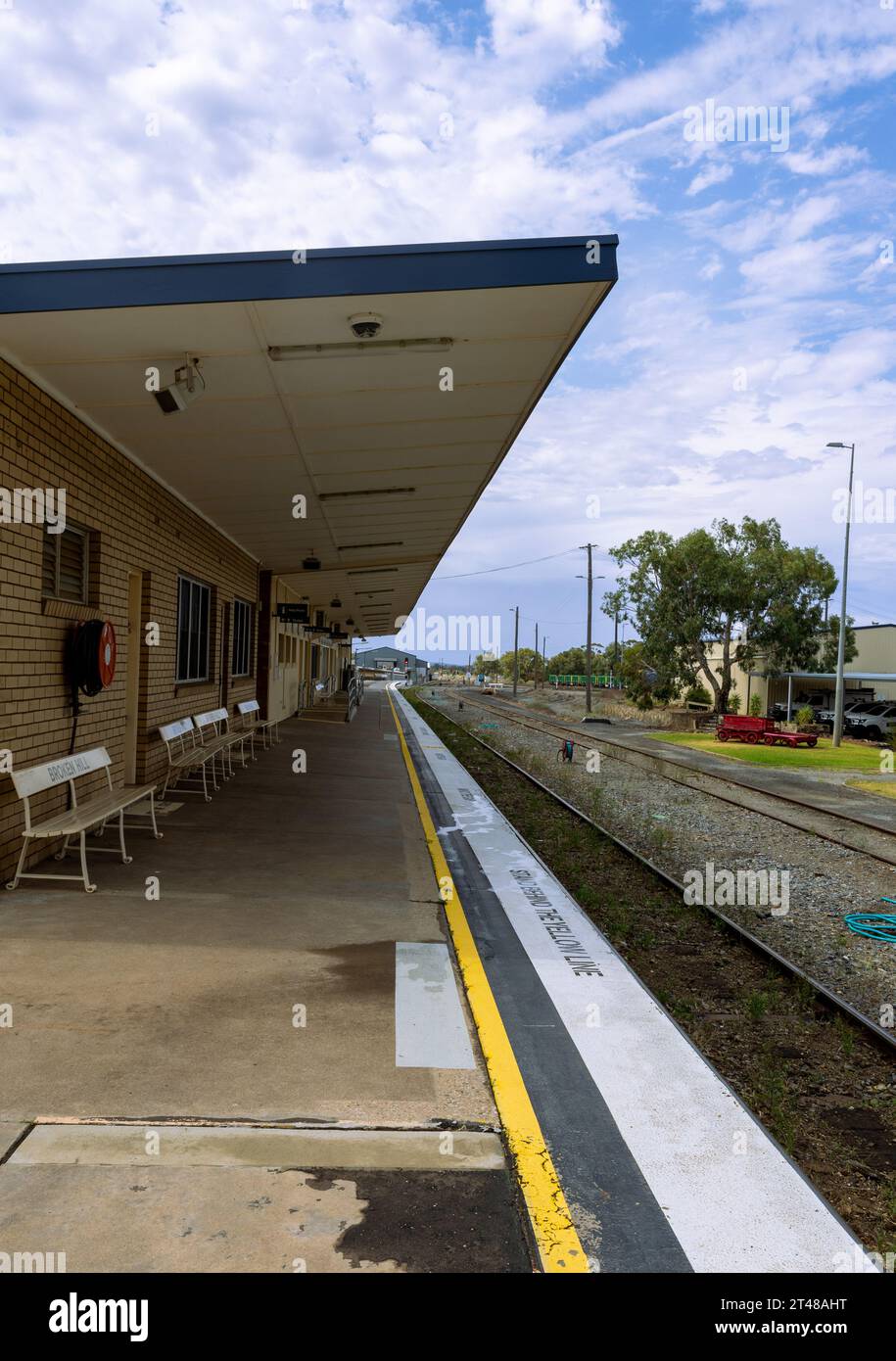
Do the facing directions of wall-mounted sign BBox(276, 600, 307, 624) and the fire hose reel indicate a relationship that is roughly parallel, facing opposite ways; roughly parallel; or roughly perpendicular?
roughly perpendicular

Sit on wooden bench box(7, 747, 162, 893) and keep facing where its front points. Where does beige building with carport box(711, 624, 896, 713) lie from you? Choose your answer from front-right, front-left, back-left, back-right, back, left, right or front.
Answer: left

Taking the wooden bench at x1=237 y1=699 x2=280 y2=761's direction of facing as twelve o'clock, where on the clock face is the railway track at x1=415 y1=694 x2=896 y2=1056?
The railway track is roughly at 1 o'clock from the wooden bench.

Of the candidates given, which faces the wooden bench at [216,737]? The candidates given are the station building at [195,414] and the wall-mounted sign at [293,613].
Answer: the wall-mounted sign

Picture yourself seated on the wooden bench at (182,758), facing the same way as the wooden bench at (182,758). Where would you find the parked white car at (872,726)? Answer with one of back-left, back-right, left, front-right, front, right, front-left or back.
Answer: left

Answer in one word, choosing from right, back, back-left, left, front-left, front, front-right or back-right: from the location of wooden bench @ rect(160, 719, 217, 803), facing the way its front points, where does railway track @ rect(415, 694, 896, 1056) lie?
front

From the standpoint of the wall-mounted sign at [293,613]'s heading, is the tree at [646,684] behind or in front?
behind

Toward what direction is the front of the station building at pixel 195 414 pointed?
to the viewer's right

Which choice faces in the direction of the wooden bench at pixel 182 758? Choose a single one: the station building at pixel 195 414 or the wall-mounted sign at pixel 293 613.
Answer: the wall-mounted sign

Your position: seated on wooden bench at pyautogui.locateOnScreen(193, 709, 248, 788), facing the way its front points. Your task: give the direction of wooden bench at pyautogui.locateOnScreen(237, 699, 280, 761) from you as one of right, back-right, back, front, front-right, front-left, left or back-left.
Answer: back-left

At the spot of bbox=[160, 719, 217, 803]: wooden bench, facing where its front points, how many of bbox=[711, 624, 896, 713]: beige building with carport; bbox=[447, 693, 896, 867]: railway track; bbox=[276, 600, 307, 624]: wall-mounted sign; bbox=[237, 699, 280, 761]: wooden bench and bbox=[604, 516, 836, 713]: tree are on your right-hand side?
0

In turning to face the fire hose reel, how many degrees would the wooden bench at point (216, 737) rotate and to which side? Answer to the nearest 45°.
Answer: approximately 45° to its right

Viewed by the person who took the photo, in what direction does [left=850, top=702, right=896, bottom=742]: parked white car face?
facing the viewer and to the left of the viewer

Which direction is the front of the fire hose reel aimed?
to the viewer's right

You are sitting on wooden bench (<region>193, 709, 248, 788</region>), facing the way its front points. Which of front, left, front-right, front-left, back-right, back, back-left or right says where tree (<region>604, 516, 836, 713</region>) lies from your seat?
left

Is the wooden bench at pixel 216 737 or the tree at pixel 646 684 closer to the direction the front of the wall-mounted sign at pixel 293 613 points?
the wooden bench

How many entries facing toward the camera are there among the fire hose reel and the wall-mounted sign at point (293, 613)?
1

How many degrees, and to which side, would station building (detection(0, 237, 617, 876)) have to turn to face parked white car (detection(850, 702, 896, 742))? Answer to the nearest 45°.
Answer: approximately 45° to its left

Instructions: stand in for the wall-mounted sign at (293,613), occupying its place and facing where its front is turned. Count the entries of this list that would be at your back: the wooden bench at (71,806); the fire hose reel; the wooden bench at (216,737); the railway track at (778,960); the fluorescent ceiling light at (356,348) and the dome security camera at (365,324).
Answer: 0

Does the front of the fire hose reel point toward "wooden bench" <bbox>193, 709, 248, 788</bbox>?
no

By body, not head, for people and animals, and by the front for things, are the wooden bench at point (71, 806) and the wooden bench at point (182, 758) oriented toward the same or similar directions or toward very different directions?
same or similar directions

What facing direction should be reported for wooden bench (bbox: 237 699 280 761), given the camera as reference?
facing the viewer and to the right of the viewer

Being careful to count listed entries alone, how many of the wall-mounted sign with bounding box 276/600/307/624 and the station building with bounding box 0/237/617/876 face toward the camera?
1
